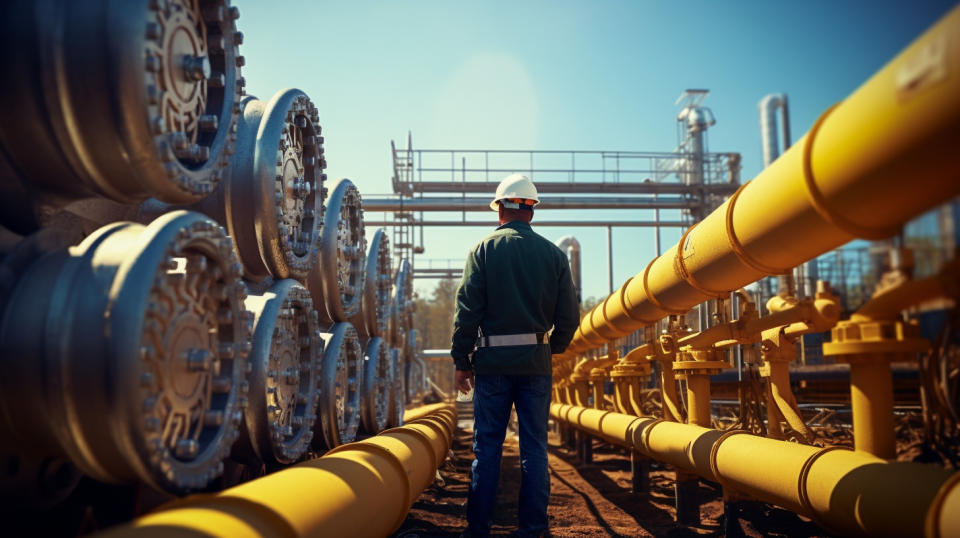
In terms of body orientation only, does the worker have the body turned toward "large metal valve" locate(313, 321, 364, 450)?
no

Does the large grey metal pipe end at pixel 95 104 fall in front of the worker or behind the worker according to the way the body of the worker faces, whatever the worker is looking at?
behind

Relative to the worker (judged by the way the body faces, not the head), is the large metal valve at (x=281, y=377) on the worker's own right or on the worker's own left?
on the worker's own left

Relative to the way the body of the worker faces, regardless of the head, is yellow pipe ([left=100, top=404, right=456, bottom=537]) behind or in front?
behind

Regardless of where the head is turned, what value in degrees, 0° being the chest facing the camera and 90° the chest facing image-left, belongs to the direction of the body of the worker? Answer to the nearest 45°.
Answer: approximately 180°

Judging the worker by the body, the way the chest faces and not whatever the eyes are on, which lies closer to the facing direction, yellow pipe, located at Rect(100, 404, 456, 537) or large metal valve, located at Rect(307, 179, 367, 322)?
the large metal valve

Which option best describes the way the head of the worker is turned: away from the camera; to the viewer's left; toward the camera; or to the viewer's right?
away from the camera

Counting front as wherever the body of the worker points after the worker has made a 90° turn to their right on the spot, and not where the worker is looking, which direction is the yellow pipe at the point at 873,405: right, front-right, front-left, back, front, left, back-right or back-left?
front-right

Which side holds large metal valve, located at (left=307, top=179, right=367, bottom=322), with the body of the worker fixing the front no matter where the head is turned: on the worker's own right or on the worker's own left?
on the worker's own left
